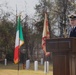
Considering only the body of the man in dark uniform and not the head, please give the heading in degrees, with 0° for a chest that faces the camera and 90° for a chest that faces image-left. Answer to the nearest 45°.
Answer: approximately 45°
